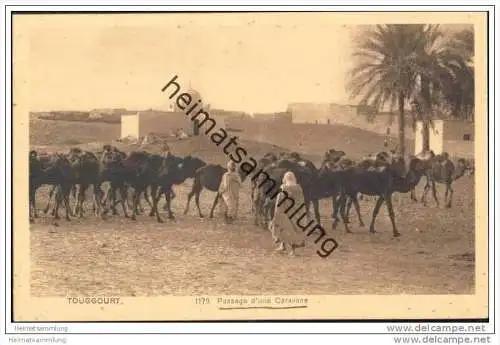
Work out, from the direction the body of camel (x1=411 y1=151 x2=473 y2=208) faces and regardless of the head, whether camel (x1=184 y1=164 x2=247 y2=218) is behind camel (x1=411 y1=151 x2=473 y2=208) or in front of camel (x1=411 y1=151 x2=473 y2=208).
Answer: behind

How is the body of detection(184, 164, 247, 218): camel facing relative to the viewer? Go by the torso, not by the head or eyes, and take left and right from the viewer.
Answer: facing to the right of the viewer

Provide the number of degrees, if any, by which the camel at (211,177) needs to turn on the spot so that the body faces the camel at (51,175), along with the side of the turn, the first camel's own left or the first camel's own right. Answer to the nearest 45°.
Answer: approximately 180°

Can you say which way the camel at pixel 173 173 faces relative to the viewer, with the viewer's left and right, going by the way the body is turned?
facing to the right of the viewer

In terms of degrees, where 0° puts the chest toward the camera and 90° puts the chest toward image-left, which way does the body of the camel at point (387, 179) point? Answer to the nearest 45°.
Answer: approximately 270°
